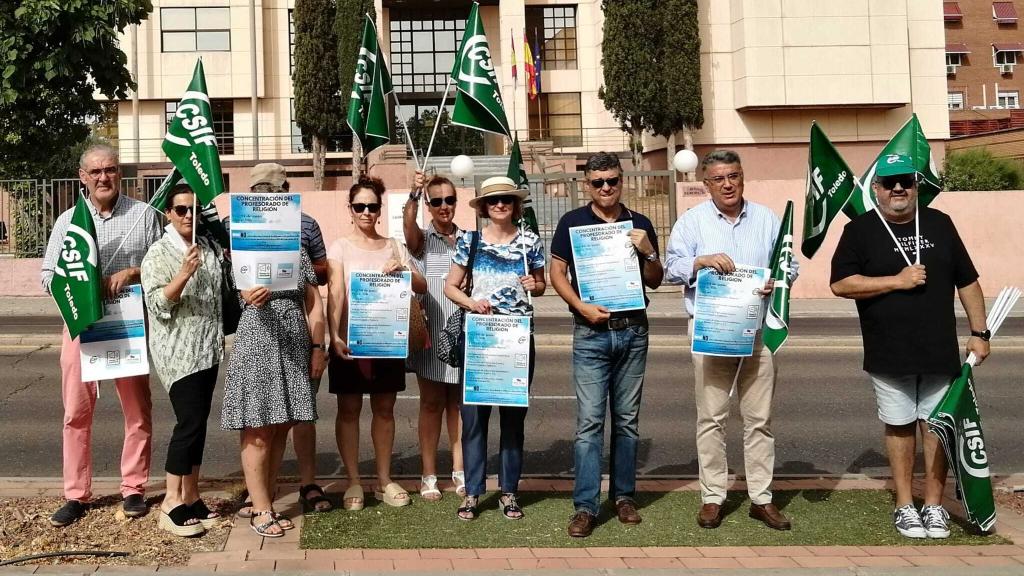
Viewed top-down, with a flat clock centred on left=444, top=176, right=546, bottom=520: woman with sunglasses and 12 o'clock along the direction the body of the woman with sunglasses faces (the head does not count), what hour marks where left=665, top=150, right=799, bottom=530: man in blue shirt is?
The man in blue shirt is roughly at 9 o'clock from the woman with sunglasses.

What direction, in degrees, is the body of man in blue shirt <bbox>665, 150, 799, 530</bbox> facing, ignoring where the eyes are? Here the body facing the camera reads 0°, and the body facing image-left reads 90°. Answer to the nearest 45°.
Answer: approximately 0°

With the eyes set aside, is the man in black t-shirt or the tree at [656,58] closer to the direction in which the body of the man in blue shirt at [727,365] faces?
the man in black t-shirt

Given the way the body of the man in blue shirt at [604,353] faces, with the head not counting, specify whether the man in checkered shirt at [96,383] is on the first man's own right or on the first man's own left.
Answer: on the first man's own right

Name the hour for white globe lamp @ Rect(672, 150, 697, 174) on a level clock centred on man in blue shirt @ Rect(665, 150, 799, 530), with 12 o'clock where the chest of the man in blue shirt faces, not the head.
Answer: The white globe lamp is roughly at 6 o'clock from the man in blue shirt.

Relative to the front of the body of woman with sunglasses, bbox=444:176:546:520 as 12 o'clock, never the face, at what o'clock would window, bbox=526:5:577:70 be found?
The window is roughly at 6 o'clock from the woman with sunglasses.
